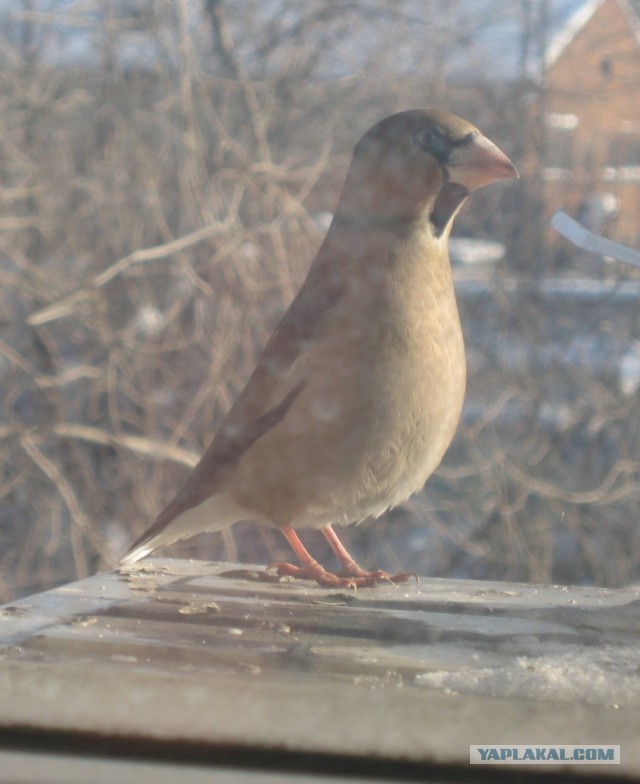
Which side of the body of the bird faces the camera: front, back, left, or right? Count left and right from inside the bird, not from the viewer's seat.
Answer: right

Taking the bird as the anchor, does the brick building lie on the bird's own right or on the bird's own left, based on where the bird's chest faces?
on the bird's own left
